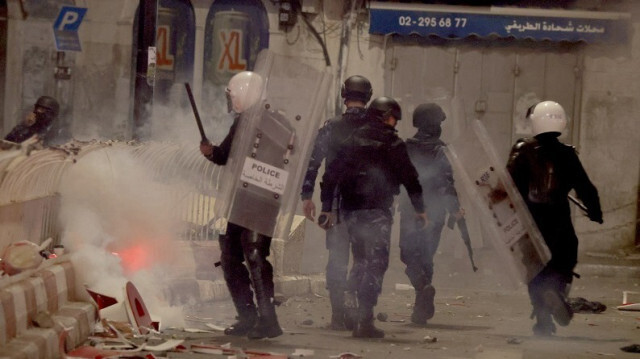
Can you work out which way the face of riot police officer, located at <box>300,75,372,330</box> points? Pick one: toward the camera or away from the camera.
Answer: away from the camera

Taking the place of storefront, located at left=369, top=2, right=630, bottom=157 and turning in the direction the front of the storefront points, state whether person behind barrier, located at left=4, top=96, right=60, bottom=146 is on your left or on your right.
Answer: on your right

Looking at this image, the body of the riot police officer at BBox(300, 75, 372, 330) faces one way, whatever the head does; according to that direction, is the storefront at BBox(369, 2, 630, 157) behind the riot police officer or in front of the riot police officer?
in front

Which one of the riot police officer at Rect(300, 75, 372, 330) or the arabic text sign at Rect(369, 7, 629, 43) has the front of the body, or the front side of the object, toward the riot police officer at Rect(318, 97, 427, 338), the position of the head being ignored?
the arabic text sign

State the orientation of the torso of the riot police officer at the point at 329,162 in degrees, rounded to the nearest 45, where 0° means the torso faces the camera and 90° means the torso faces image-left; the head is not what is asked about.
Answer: approximately 180°

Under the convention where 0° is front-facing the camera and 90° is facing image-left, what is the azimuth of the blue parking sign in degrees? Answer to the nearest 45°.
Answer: approximately 0°

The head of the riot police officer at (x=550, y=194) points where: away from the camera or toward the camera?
away from the camera

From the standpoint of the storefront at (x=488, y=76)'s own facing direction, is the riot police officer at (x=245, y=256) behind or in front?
in front

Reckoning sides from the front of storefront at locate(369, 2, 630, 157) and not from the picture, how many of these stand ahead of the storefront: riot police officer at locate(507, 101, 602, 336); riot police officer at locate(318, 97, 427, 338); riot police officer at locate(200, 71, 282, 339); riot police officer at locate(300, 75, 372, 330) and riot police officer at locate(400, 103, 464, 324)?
5

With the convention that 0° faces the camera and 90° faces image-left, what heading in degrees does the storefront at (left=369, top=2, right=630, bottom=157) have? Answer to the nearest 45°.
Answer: approximately 0°

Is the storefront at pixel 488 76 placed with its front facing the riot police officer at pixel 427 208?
yes
